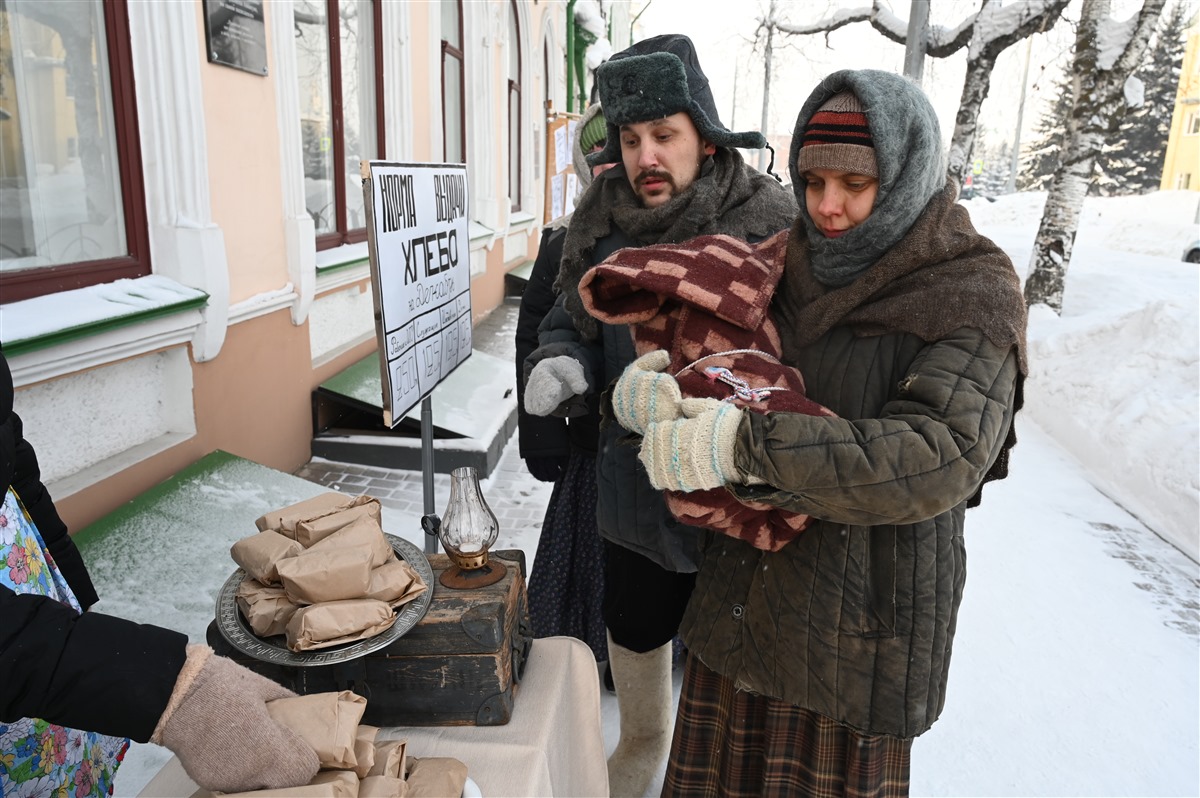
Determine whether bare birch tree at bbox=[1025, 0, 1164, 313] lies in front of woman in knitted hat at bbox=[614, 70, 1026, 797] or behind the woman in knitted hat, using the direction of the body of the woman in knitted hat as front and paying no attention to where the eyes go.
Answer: behind

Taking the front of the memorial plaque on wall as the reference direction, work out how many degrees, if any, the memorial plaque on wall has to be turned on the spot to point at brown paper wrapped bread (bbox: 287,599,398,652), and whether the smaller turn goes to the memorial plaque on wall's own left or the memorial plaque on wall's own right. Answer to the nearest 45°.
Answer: approximately 45° to the memorial plaque on wall's own right

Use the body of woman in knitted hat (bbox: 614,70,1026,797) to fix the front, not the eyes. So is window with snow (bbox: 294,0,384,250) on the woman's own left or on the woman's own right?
on the woman's own right

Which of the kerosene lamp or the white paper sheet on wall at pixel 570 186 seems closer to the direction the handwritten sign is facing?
the kerosene lamp

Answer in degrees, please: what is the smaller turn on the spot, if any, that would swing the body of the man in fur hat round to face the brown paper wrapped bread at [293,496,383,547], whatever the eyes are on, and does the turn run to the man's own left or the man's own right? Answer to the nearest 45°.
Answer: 0° — they already face it

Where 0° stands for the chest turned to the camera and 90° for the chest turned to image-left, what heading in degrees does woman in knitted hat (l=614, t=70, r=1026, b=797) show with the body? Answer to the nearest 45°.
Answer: approximately 45°

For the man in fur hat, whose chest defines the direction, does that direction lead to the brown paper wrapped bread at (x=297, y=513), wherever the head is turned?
yes

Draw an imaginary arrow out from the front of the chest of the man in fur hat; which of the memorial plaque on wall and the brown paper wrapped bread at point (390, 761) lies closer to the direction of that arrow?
the brown paper wrapped bread
